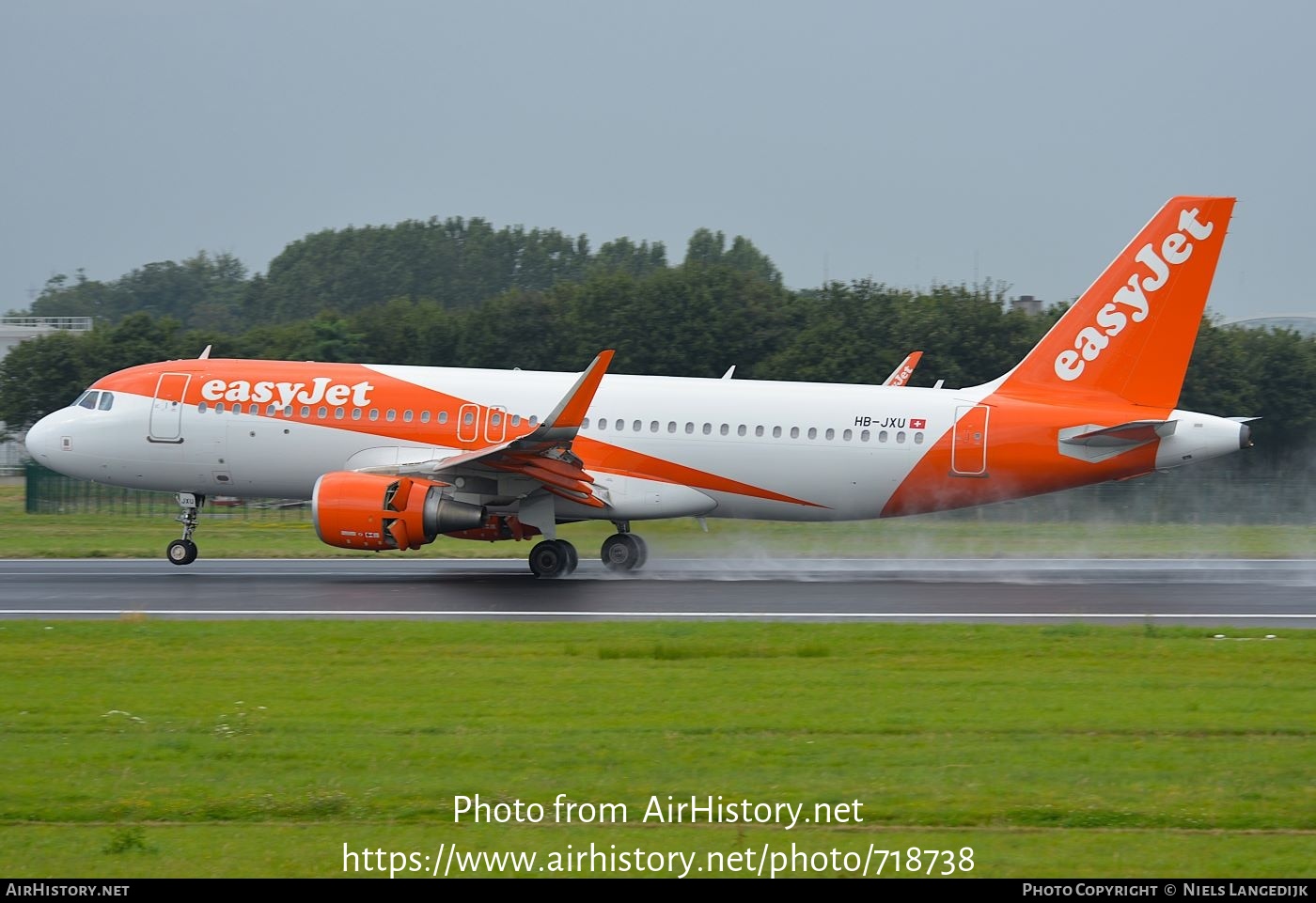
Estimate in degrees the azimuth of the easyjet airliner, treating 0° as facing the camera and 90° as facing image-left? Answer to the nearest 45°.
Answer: approximately 90°

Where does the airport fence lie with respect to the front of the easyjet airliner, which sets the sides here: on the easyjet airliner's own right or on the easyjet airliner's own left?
on the easyjet airliner's own right
